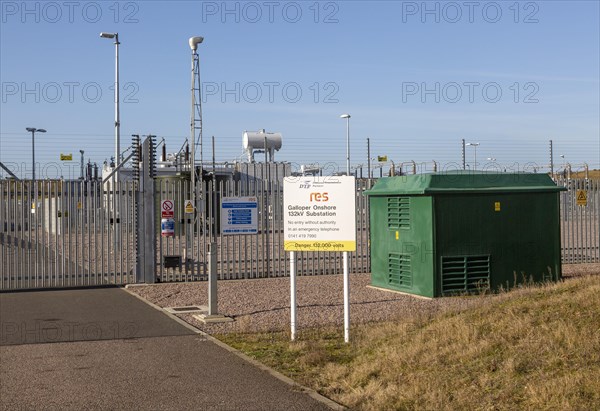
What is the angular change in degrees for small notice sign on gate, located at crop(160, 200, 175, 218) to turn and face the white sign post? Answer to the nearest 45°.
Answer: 0° — it already faces it

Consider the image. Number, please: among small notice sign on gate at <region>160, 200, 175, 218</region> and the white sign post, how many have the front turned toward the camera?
2

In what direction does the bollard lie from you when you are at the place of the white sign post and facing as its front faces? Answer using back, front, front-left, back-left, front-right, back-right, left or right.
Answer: back-right

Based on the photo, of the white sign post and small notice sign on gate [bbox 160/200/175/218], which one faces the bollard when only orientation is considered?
the small notice sign on gate

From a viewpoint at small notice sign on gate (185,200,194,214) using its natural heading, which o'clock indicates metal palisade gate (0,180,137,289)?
The metal palisade gate is roughly at 2 o'clock from the small notice sign on gate.

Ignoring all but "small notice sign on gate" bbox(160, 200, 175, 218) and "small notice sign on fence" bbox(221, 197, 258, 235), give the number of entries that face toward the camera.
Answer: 2

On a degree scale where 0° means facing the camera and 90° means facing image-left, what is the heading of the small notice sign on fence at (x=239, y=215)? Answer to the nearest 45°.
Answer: approximately 0°

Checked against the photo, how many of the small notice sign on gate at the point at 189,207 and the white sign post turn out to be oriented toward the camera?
2

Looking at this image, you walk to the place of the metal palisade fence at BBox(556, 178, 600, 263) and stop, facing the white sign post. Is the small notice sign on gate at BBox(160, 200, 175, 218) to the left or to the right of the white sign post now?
right

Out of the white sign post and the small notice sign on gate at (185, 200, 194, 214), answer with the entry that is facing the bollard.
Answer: the small notice sign on gate
